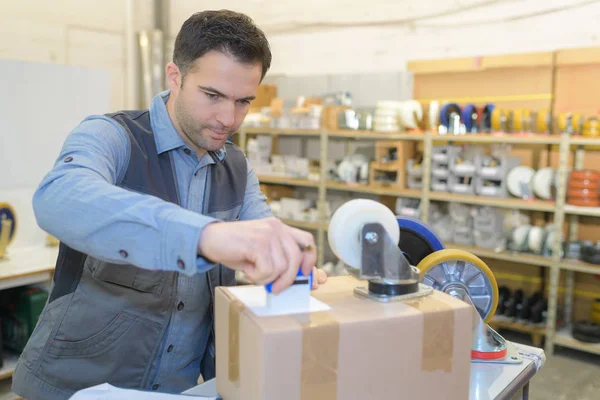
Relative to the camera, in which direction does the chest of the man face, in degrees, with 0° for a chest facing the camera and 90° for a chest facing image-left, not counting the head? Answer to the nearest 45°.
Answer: approximately 315°

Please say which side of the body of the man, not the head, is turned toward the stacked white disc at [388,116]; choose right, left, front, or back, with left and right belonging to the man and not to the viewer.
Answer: left

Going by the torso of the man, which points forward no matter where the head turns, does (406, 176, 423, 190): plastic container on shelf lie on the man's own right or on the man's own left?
on the man's own left

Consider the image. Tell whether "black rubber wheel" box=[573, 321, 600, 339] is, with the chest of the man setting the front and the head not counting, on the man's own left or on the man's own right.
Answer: on the man's own left

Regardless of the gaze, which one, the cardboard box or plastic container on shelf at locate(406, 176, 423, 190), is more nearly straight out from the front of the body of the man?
the cardboard box

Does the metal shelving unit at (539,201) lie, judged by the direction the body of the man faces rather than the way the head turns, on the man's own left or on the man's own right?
on the man's own left

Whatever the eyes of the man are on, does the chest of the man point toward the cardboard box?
yes

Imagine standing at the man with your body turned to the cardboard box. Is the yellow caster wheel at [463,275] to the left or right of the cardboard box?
left

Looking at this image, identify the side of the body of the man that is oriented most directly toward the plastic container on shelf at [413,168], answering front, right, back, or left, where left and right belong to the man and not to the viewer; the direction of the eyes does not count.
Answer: left
